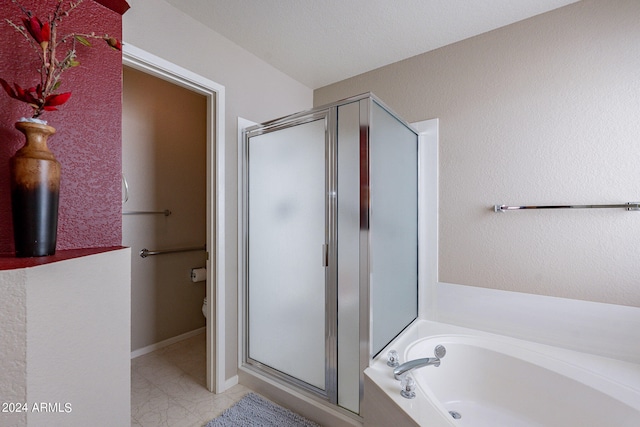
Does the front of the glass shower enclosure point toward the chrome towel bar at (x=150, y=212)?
no

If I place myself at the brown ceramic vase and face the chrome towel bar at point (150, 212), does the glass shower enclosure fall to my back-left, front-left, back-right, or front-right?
front-right

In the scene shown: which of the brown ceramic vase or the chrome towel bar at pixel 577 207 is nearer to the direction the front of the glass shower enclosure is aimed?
the brown ceramic vase

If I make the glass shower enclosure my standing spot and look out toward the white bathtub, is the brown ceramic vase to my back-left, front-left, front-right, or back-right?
back-right

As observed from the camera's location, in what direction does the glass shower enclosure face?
facing the viewer and to the left of the viewer

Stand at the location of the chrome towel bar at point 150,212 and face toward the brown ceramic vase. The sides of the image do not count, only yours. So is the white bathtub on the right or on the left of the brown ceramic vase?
left

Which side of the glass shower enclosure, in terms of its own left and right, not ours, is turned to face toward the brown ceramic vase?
front

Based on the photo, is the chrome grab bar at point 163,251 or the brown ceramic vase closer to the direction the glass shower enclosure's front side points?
the brown ceramic vase

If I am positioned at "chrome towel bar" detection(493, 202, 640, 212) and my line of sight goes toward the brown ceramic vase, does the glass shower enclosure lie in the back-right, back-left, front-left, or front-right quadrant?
front-right

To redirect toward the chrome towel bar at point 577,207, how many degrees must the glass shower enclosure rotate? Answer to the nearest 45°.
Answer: approximately 135° to its left

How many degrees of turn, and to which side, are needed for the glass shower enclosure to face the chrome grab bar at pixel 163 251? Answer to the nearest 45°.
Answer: approximately 90° to its right
